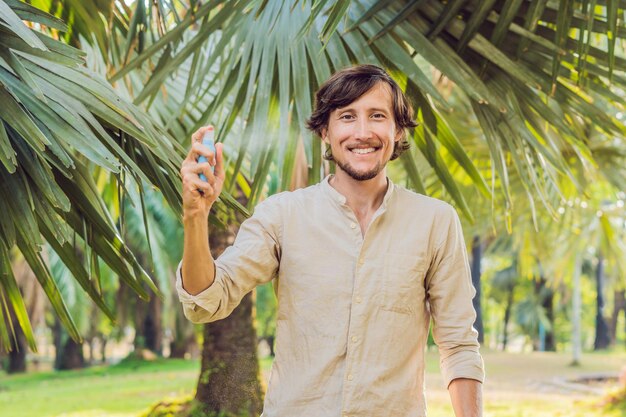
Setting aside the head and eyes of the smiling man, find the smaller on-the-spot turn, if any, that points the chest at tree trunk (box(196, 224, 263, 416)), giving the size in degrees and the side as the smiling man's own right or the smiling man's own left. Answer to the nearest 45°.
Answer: approximately 180°

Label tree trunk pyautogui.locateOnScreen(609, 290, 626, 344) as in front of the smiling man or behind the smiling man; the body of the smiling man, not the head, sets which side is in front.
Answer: behind

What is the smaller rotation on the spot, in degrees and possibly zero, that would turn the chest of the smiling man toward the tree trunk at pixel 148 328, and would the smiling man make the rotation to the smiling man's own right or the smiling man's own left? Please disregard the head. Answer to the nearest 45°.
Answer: approximately 180°

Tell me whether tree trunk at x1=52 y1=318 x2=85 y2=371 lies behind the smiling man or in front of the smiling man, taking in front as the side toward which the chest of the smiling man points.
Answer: behind

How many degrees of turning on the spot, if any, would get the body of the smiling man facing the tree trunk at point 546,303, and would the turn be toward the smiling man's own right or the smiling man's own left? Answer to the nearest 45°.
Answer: approximately 180°

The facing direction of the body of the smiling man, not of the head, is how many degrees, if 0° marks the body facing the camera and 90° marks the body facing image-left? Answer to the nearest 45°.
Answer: approximately 0°
